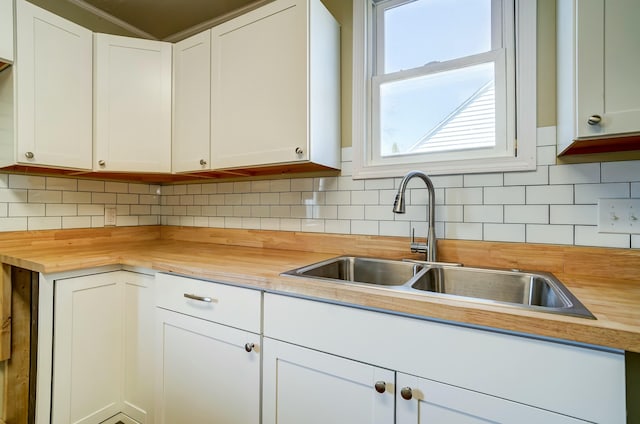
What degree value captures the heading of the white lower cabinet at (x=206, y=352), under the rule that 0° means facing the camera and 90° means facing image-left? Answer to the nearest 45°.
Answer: approximately 45°

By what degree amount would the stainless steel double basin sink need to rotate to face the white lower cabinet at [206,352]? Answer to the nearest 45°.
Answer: approximately 90° to its right

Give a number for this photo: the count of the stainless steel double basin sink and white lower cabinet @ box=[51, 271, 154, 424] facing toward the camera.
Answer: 2

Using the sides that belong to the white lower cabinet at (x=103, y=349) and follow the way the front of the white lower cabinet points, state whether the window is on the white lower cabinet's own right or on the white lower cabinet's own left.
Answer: on the white lower cabinet's own left

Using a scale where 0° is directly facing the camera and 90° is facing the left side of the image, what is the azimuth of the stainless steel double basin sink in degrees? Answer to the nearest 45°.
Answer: approximately 0°

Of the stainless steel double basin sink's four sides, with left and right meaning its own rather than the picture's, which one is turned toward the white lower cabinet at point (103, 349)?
right

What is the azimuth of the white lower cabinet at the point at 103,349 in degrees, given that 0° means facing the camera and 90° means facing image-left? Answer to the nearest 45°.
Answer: approximately 0°
